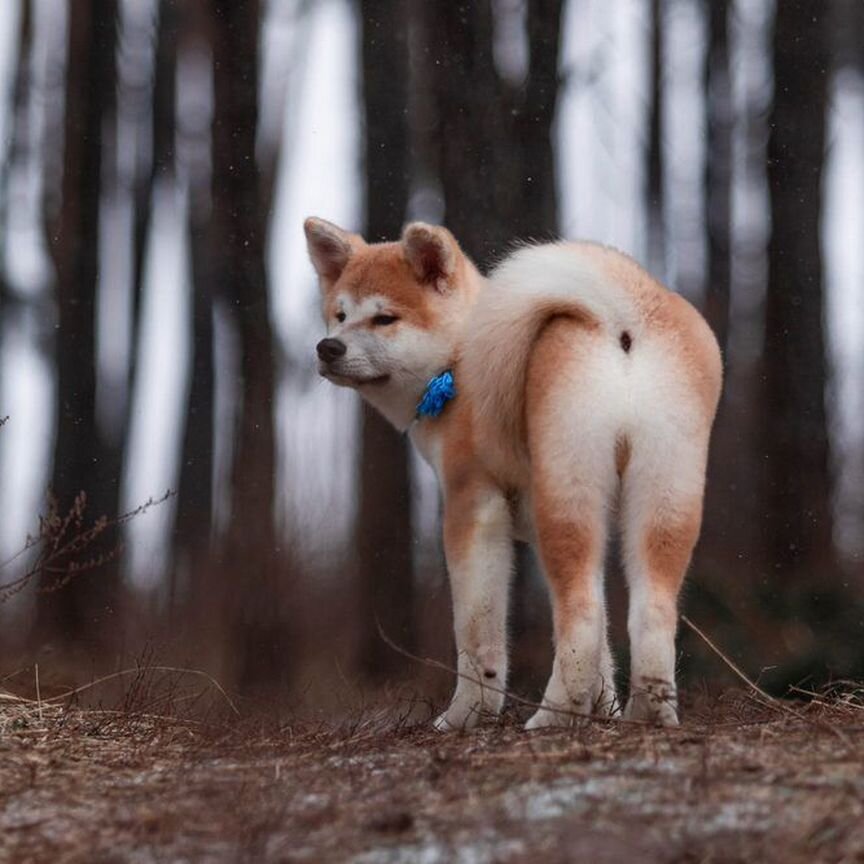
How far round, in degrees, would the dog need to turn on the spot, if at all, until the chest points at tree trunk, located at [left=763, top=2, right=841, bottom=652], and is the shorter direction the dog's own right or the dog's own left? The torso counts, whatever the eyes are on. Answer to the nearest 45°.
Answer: approximately 45° to the dog's own right

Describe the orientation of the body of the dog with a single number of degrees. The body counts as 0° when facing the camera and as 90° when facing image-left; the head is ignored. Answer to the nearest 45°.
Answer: approximately 135°

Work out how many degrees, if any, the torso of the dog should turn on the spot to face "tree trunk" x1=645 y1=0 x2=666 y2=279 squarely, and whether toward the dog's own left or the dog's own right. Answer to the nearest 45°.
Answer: approximately 45° to the dog's own right

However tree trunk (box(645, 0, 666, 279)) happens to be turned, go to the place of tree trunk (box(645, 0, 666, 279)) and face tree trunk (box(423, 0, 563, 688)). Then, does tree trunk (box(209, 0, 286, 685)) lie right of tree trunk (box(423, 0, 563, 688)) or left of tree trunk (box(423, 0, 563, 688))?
right

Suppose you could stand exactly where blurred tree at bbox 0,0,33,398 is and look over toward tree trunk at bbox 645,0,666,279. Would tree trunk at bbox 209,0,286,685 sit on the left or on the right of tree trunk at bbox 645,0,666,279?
right

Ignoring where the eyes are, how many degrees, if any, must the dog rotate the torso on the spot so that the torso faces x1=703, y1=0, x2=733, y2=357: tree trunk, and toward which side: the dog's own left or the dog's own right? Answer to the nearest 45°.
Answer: approximately 45° to the dog's own right

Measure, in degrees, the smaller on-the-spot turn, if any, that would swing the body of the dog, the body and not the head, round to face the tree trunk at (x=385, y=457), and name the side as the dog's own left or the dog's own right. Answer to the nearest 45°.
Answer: approximately 45° to the dog's own right
